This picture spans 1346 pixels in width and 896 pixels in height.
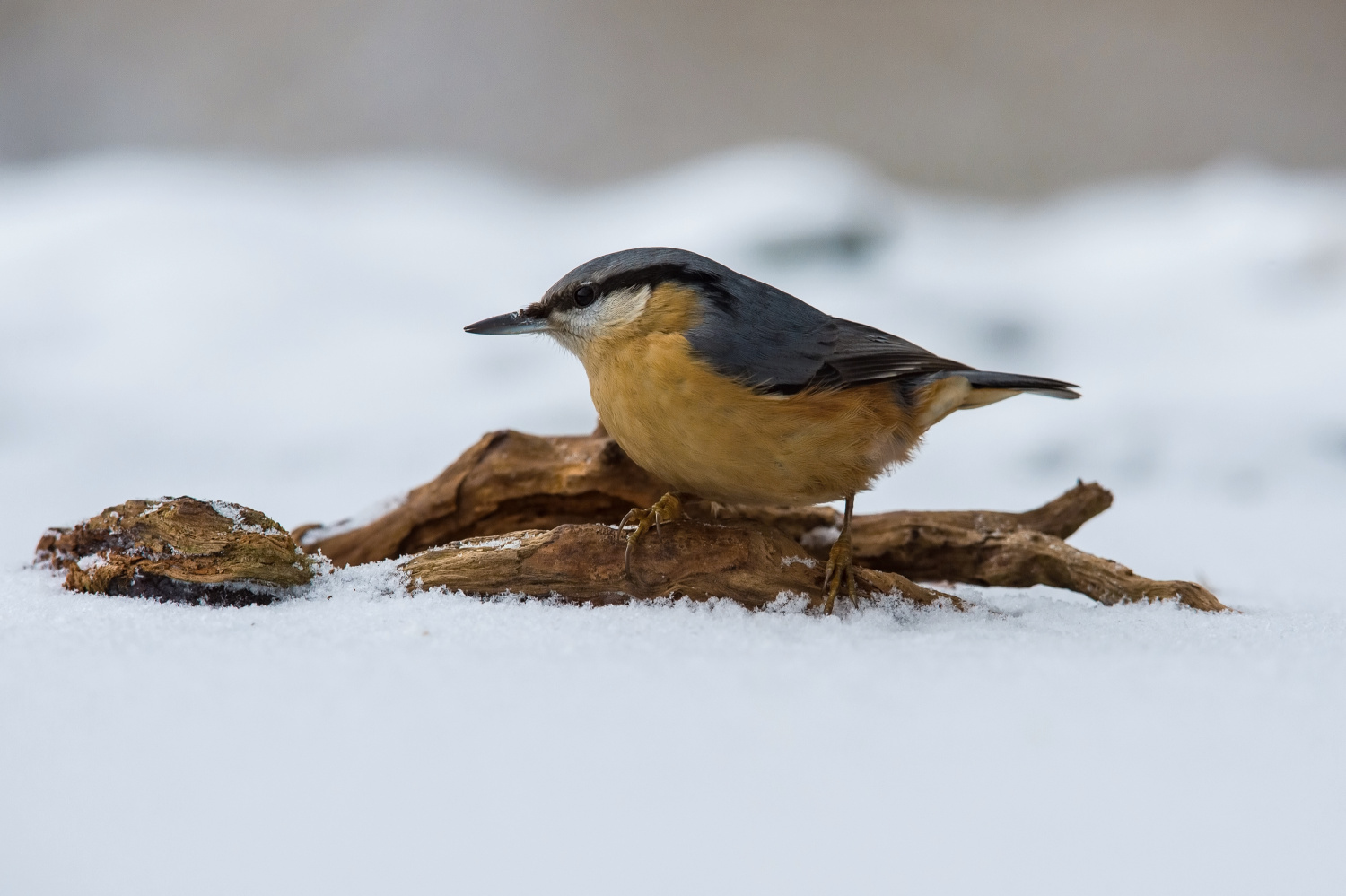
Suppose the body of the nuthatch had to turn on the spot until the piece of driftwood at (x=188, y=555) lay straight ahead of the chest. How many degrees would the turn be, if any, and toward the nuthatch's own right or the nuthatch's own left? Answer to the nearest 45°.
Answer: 0° — it already faces it

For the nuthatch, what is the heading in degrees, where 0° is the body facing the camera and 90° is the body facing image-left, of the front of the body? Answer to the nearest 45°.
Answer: approximately 90°
